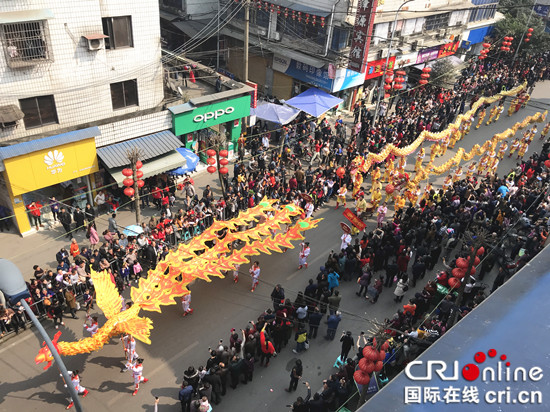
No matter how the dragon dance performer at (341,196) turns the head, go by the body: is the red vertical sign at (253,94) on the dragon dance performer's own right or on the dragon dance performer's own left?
on the dragon dance performer's own right

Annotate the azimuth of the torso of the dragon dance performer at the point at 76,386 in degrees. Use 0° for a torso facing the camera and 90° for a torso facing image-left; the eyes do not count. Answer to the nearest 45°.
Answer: approximately 90°

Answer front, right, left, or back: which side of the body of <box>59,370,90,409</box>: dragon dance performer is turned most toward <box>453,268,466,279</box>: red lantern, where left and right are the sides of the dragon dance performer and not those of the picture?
back

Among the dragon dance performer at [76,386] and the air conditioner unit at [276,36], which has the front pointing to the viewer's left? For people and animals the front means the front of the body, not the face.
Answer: the dragon dance performer

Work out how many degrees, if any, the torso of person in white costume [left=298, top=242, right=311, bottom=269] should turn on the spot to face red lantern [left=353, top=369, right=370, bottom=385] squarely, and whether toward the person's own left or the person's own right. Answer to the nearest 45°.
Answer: approximately 90° to the person's own left

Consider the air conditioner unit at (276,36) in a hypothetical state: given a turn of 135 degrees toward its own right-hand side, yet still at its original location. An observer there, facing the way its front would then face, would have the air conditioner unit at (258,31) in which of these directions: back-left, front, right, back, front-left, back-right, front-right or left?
front-left

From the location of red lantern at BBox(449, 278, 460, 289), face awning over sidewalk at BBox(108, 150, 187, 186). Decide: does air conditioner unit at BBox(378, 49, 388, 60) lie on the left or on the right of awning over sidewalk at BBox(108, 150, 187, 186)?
right

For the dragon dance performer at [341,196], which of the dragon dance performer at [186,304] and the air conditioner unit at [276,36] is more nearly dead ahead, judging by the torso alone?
the dragon dance performer
